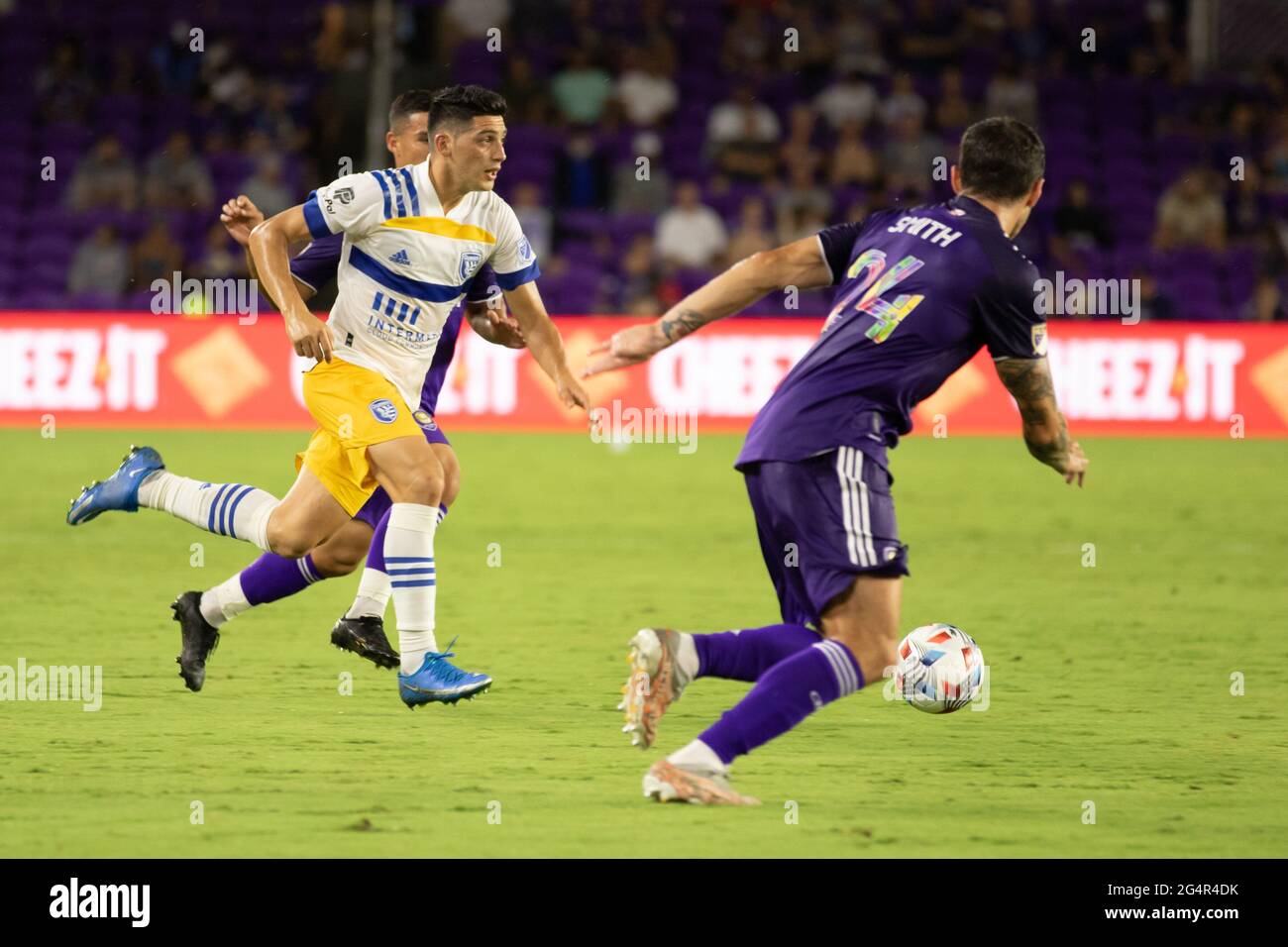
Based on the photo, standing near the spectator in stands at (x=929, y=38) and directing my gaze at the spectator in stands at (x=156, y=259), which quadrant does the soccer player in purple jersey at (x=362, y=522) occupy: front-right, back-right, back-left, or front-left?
front-left

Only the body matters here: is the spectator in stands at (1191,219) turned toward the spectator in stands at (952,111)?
no

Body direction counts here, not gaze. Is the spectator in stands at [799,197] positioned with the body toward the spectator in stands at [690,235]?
no

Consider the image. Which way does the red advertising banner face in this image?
toward the camera

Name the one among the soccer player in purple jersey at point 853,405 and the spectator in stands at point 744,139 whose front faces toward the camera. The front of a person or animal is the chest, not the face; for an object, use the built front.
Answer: the spectator in stands

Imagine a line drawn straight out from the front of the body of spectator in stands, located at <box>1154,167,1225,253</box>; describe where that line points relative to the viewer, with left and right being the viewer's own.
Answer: facing the viewer

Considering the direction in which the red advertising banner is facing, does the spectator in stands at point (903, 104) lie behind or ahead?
behind

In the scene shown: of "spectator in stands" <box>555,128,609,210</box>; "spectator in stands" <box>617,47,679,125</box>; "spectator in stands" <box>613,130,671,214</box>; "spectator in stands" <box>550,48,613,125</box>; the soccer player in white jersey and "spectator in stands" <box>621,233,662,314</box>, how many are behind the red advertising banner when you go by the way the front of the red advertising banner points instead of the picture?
5

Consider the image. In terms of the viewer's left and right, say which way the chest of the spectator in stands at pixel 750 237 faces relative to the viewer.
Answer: facing the viewer

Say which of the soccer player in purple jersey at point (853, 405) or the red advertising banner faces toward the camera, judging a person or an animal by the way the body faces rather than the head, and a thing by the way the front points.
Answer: the red advertising banner

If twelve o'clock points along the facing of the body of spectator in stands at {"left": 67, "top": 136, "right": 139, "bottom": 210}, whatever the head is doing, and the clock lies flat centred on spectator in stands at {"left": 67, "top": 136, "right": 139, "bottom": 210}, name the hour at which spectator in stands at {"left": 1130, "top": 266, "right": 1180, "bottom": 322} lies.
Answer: spectator in stands at {"left": 1130, "top": 266, "right": 1180, "bottom": 322} is roughly at 10 o'clock from spectator in stands at {"left": 67, "top": 136, "right": 139, "bottom": 210}.

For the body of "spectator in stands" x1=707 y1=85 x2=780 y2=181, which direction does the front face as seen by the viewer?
toward the camera

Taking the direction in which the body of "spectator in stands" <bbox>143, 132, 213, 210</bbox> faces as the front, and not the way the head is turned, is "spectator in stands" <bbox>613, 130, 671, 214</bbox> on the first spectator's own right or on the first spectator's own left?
on the first spectator's own left

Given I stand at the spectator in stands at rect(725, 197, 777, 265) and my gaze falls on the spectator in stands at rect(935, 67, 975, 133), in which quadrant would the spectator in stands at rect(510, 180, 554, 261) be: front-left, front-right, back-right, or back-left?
back-left

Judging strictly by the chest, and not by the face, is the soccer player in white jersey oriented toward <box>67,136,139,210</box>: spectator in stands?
no

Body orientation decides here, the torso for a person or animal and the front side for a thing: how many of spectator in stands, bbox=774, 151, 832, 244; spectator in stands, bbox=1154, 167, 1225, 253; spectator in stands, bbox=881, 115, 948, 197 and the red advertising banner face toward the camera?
4

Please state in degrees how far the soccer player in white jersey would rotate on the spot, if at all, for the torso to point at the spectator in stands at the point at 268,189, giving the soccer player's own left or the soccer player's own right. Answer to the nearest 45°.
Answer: approximately 135° to the soccer player's own left

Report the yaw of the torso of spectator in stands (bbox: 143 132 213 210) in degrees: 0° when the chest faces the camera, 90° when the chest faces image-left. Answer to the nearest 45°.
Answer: approximately 0°

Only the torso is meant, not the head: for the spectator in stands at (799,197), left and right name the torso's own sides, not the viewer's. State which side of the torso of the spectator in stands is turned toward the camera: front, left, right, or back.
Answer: front

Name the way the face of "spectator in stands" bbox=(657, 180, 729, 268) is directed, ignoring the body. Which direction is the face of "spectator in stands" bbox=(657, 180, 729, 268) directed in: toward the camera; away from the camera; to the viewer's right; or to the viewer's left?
toward the camera

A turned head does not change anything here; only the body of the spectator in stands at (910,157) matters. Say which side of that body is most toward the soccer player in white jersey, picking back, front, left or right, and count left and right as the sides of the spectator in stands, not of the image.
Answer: front

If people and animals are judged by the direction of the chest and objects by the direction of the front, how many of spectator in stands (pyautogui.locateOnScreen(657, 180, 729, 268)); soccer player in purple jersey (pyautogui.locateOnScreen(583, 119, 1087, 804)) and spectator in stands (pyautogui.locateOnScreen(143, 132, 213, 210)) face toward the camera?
2
